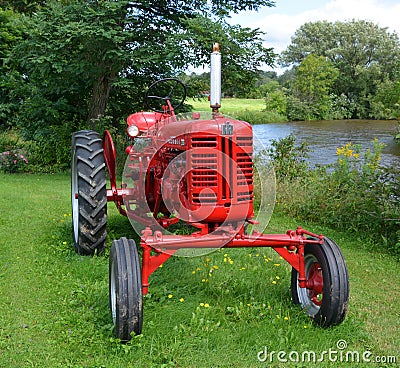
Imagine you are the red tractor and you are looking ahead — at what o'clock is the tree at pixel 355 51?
The tree is roughly at 8 o'clock from the red tractor.

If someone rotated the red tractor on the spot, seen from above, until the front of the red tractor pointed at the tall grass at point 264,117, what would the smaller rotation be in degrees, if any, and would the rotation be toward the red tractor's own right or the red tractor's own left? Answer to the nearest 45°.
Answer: approximately 135° to the red tractor's own left

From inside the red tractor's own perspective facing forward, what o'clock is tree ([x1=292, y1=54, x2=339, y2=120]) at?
The tree is roughly at 8 o'clock from the red tractor.

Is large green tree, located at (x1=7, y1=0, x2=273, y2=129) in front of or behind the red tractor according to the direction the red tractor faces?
behind
